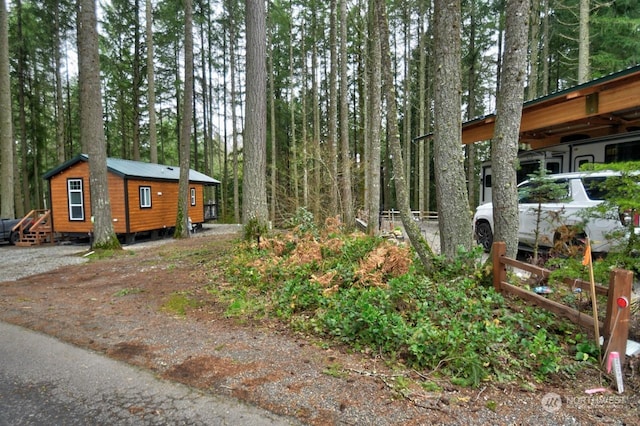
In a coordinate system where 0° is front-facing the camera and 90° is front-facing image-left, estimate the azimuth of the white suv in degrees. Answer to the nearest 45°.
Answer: approximately 135°

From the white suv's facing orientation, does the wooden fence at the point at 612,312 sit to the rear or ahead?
to the rear

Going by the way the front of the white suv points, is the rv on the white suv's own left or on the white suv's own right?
on the white suv's own right

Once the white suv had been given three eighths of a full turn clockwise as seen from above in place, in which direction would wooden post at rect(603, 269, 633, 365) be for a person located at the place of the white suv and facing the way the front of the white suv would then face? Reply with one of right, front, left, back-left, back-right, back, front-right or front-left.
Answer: right

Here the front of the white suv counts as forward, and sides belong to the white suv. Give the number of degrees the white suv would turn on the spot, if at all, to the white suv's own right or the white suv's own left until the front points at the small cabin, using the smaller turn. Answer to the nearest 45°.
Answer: approximately 45° to the white suv's own left
